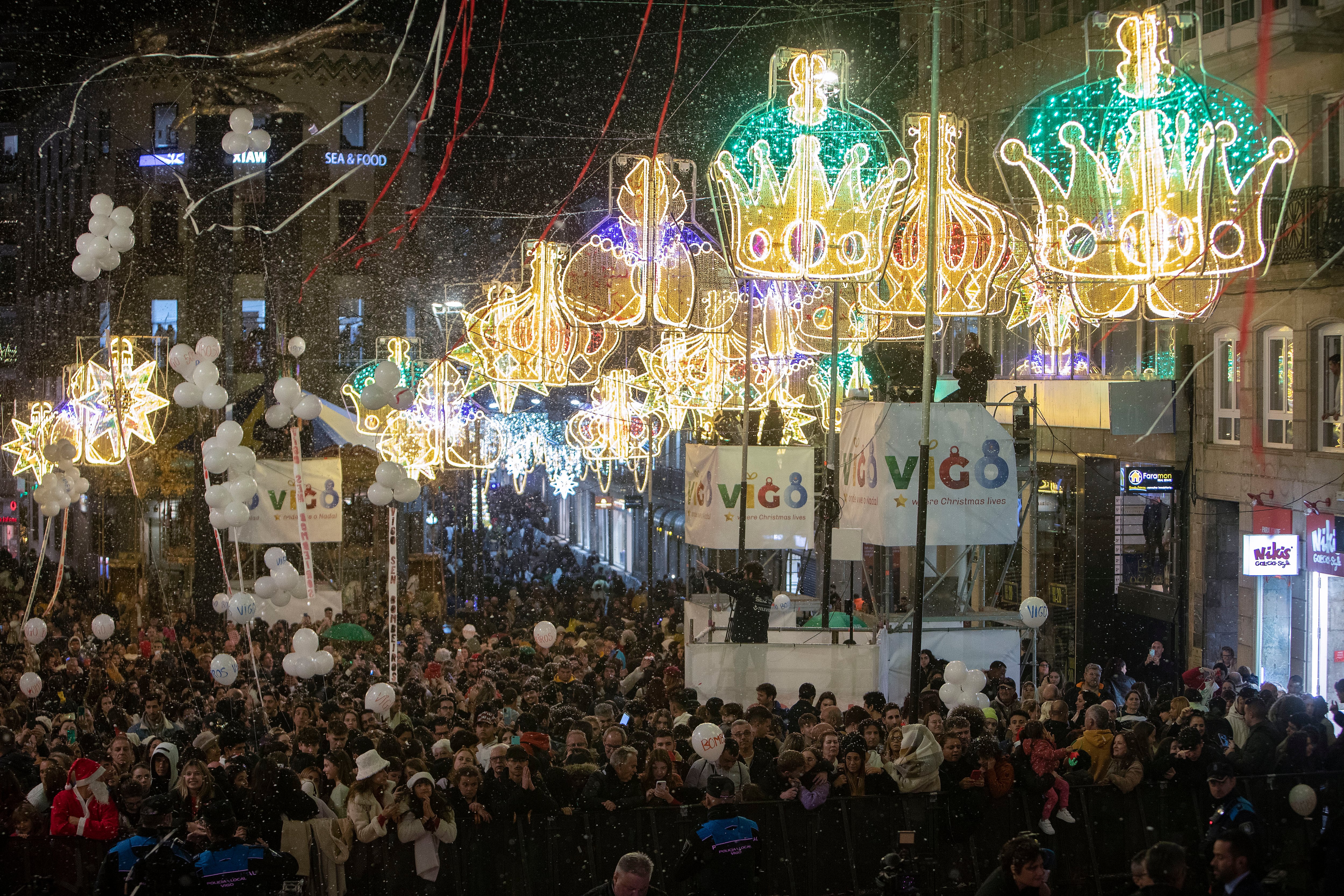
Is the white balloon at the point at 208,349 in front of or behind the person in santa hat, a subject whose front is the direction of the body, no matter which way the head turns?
behind

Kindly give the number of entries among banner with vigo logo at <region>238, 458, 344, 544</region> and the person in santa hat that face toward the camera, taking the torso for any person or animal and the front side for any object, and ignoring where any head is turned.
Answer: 2

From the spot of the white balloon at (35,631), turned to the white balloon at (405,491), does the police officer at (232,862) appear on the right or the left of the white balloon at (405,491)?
right

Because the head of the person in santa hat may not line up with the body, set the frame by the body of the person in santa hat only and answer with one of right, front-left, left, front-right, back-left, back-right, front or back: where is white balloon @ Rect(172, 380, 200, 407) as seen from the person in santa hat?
back

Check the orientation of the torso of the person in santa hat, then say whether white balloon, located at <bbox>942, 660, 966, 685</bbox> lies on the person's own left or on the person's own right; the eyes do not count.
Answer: on the person's own left

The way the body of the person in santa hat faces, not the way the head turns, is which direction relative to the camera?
toward the camera

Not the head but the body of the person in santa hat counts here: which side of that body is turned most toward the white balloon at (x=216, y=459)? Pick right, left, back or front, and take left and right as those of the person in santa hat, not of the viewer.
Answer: back

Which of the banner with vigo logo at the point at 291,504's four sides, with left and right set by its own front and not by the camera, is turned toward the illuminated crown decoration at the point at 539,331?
left

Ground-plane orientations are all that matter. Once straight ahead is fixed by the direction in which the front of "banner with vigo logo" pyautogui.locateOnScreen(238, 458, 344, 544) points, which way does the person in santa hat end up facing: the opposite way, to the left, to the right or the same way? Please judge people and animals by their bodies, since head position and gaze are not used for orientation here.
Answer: the same way

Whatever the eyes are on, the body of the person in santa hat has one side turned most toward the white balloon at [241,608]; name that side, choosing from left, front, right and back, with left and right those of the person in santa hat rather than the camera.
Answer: back

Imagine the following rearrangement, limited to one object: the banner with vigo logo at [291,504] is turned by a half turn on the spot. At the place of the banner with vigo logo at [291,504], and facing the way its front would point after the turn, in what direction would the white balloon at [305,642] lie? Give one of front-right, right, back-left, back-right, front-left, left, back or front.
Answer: back

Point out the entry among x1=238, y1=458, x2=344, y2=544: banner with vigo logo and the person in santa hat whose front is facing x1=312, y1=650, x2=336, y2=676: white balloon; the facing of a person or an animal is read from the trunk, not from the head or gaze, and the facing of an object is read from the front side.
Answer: the banner with vigo logo

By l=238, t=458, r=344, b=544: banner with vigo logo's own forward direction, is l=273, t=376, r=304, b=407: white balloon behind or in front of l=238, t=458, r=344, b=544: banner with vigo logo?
in front

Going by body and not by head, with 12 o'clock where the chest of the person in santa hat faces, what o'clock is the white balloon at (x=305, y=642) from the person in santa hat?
The white balloon is roughly at 7 o'clock from the person in santa hat.

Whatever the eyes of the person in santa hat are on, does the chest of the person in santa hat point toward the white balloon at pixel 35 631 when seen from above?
no

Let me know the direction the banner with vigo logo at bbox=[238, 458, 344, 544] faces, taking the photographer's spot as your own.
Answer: facing the viewer

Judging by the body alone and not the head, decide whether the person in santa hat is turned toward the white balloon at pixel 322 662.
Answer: no

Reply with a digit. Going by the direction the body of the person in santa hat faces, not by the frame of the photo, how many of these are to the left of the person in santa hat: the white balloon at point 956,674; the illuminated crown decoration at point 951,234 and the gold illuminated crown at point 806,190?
3
